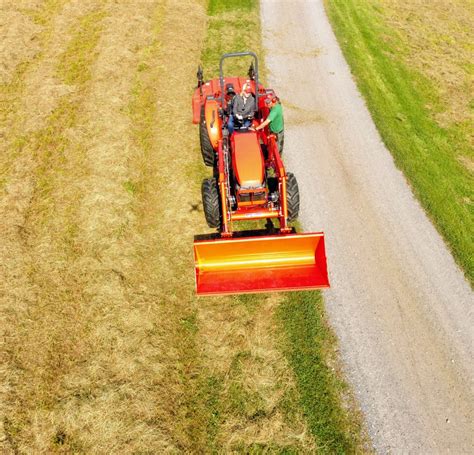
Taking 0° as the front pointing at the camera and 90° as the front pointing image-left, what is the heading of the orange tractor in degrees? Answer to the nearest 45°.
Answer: approximately 0°

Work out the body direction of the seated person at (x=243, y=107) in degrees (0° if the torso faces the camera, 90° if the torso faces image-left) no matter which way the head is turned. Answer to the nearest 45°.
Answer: approximately 0°
